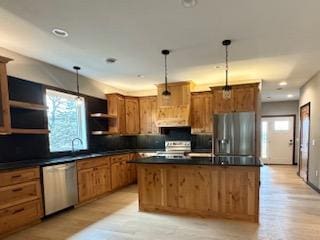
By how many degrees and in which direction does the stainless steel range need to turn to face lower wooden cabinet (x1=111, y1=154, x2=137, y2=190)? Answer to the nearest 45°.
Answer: approximately 45° to its right

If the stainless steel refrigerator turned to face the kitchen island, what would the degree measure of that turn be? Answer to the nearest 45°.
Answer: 0° — it already faces it

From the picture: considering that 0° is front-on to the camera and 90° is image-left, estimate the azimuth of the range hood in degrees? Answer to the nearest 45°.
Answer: approximately 0°
